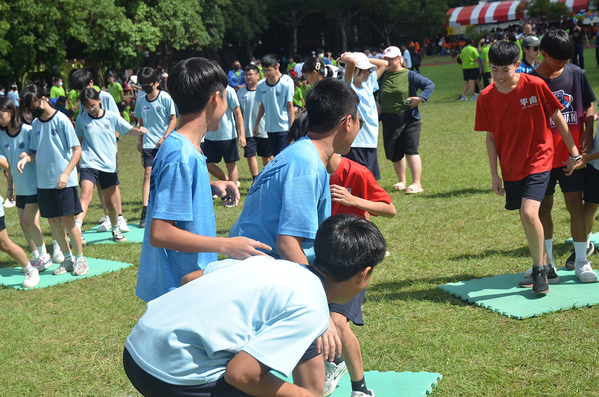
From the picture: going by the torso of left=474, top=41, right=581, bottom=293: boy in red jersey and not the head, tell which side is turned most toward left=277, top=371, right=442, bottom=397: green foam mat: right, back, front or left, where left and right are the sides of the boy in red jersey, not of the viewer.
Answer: front

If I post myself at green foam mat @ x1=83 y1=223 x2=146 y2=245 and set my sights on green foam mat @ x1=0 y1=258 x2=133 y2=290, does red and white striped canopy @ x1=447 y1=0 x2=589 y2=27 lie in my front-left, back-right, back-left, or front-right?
back-left

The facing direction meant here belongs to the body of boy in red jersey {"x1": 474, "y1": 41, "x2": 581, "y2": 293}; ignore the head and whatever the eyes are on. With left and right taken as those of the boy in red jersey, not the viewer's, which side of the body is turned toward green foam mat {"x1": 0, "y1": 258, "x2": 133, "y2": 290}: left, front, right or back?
right

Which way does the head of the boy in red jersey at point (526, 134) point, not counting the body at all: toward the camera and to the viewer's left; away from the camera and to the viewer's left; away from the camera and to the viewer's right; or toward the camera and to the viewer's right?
toward the camera and to the viewer's left

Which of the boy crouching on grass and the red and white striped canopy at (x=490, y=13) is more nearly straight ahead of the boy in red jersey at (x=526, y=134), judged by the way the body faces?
the boy crouching on grass

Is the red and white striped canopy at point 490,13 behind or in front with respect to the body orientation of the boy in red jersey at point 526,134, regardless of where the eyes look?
behind

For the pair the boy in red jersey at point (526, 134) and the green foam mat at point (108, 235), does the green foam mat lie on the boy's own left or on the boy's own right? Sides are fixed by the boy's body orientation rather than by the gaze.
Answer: on the boy's own right

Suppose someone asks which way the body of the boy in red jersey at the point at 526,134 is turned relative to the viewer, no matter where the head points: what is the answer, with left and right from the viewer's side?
facing the viewer

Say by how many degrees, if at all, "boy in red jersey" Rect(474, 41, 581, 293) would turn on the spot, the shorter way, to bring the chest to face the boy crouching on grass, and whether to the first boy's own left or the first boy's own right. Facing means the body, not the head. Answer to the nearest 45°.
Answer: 0° — they already face them

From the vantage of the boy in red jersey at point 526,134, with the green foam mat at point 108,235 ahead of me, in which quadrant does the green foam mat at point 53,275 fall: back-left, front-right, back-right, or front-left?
front-left
